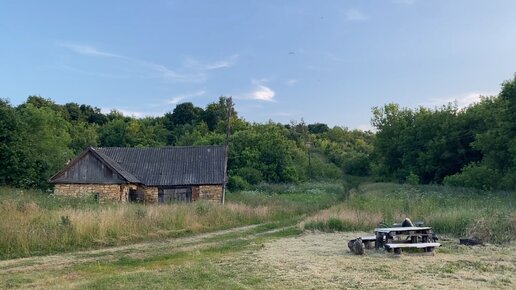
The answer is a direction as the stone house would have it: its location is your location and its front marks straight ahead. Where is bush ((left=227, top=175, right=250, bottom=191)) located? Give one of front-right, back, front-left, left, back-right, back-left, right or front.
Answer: back-left

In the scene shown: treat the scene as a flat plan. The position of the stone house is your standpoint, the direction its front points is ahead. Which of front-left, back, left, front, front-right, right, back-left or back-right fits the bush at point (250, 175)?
back-left

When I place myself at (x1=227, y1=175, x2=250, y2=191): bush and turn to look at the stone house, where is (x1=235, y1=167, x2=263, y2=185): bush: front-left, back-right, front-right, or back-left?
back-right

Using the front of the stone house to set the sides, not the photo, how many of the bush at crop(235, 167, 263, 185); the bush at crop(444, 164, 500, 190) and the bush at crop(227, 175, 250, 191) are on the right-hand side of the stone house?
0

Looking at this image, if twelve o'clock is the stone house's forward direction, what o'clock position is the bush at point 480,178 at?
The bush is roughly at 9 o'clock from the stone house.

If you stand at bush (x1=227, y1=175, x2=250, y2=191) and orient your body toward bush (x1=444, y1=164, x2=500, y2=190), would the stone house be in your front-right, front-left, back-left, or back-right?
back-right

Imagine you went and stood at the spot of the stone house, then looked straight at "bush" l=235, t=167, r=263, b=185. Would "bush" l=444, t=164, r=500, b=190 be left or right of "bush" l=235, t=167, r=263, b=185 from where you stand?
right

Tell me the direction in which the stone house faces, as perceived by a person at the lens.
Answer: facing the viewer
